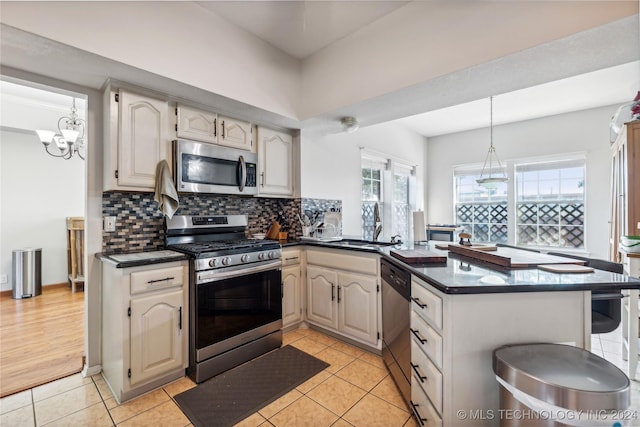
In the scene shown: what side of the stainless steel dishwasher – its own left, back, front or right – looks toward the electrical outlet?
front

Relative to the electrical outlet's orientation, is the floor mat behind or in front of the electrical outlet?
in front

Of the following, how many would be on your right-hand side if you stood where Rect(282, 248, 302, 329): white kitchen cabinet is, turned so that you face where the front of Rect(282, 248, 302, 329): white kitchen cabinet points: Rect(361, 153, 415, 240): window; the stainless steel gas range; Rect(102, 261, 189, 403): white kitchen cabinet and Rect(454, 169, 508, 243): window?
2

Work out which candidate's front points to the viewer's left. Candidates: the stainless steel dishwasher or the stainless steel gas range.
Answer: the stainless steel dishwasher

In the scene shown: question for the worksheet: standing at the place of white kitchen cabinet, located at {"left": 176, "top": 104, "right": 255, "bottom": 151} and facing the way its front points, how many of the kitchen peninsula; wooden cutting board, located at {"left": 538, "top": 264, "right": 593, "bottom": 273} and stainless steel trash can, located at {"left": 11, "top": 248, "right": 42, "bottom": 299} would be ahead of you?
2

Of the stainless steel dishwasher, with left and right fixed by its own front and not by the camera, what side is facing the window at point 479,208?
right

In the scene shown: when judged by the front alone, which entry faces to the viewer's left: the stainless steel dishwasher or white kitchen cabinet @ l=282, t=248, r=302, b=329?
the stainless steel dishwasher

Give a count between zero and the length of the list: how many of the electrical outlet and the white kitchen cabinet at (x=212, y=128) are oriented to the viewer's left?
0

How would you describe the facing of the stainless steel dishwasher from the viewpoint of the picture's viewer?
facing to the left of the viewer

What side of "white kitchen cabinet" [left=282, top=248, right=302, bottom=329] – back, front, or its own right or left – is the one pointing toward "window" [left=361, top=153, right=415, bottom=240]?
left

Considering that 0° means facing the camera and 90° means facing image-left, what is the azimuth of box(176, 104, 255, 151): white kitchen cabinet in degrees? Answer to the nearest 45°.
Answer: approximately 315°
